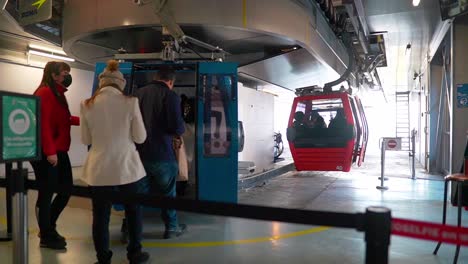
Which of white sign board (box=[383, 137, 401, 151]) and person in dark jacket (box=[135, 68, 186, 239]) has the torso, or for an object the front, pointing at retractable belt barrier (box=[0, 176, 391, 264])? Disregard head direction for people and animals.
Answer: the white sign board

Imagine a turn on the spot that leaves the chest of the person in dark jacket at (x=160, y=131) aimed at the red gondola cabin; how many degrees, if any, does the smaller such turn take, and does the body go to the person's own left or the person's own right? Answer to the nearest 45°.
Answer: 0° — they already face it

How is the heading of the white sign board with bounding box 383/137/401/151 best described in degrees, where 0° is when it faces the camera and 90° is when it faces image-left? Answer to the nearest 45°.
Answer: approximately 0°

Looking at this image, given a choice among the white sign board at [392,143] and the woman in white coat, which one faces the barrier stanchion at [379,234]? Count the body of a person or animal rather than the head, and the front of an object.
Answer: the white sign board

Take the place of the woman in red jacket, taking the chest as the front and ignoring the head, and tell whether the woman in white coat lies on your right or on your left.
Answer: on your right

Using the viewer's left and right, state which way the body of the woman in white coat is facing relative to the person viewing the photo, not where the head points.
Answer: facing away from the viewer

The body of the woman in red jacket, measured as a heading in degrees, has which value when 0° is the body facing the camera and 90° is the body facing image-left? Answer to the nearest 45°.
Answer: approximately 270°

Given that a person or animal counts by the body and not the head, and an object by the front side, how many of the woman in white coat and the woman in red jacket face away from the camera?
1

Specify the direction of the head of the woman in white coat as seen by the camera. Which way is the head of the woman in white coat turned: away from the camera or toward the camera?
away from the camera

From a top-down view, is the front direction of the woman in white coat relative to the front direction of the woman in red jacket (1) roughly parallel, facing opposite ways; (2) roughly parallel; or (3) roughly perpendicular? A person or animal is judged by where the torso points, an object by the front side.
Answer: roughly perpendicular

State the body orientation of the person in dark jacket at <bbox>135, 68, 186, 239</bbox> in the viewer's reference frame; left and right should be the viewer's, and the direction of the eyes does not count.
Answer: facing away from the viewer and to the right of the viewer

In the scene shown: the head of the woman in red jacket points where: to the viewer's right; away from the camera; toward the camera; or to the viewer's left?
to the viewer's right

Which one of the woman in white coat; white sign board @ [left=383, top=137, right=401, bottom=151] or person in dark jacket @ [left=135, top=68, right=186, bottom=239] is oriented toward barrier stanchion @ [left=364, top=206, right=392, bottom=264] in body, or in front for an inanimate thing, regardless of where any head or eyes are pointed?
the white sign board

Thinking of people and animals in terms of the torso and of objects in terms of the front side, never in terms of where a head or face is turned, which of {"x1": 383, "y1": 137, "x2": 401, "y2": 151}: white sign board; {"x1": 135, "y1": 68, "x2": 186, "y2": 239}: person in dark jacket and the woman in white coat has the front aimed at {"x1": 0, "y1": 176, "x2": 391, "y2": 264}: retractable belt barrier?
the white sign board
